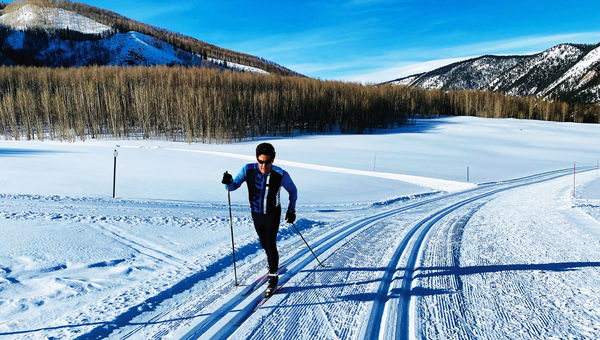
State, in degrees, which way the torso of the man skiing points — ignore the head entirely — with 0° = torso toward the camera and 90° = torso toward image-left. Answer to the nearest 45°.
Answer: approximately 0°
